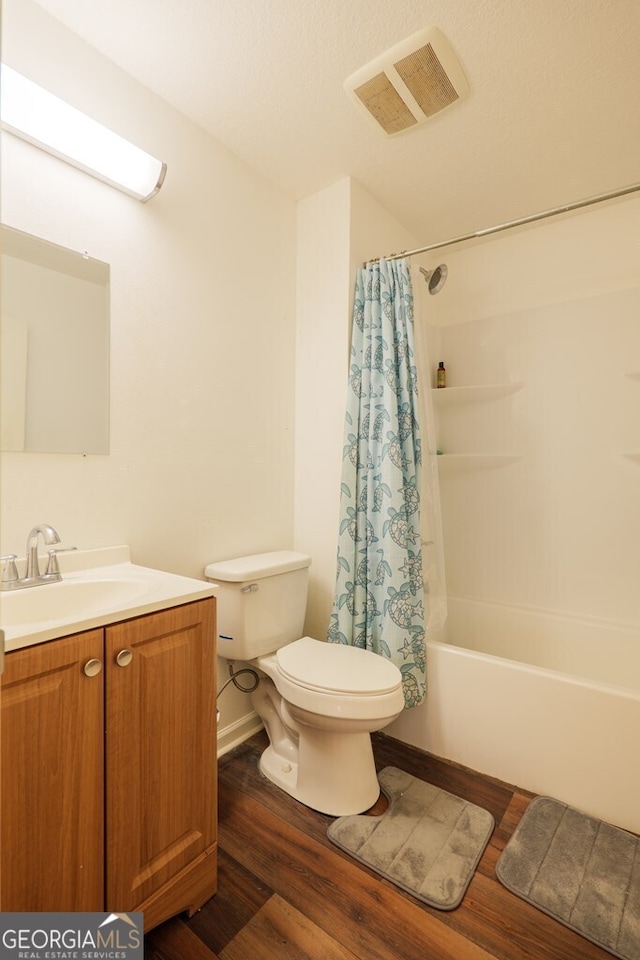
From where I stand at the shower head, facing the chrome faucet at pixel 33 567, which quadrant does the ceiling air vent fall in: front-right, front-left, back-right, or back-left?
front-left

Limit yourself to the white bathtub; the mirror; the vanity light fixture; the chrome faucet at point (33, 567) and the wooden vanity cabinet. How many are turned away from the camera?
0

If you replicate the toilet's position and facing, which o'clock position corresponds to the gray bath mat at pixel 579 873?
The gray bath mat is roughly at 11 o'clock from the toilet.

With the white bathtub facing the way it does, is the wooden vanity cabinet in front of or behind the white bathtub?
in front

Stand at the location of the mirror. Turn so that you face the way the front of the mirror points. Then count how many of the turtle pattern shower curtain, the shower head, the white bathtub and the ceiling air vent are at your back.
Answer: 0

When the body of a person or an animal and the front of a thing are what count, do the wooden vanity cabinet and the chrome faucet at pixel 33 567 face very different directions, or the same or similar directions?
same or similar directions

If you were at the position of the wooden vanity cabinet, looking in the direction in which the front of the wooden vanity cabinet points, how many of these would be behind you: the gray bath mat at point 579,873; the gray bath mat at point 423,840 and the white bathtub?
0

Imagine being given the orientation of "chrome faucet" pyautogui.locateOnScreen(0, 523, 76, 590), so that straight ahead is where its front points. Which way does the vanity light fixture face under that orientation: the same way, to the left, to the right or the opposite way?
the same way

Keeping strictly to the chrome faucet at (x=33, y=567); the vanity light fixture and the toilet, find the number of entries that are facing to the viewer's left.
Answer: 0

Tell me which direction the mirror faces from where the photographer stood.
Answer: facing the viewer and to the right of the viewer

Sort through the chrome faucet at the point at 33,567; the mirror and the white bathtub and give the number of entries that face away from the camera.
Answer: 0

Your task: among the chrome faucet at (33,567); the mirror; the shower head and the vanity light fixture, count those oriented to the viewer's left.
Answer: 0
